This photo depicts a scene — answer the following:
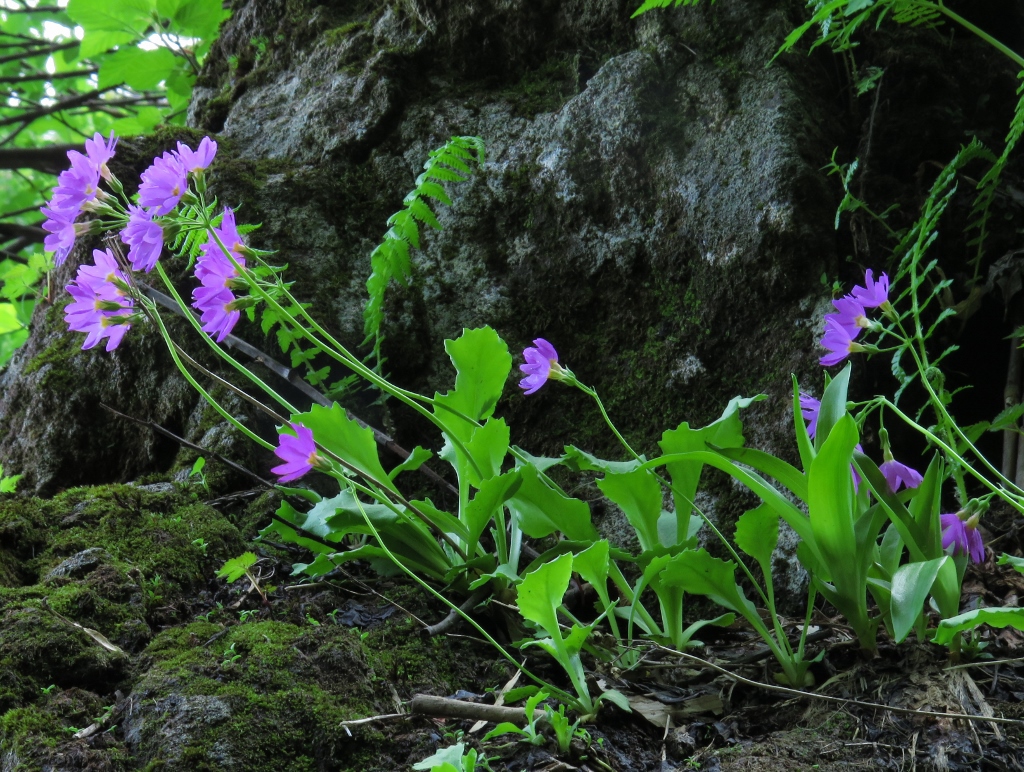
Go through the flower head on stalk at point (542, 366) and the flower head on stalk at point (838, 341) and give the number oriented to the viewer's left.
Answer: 2

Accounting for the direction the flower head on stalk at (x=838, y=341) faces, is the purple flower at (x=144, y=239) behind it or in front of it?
in front

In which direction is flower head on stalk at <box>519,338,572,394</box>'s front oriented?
to the viewer's left

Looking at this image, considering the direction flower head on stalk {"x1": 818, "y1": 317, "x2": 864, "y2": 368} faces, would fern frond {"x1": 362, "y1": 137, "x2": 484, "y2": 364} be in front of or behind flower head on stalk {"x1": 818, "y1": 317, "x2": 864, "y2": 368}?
in front

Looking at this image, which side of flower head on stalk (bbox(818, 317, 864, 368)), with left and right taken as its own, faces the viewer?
left
